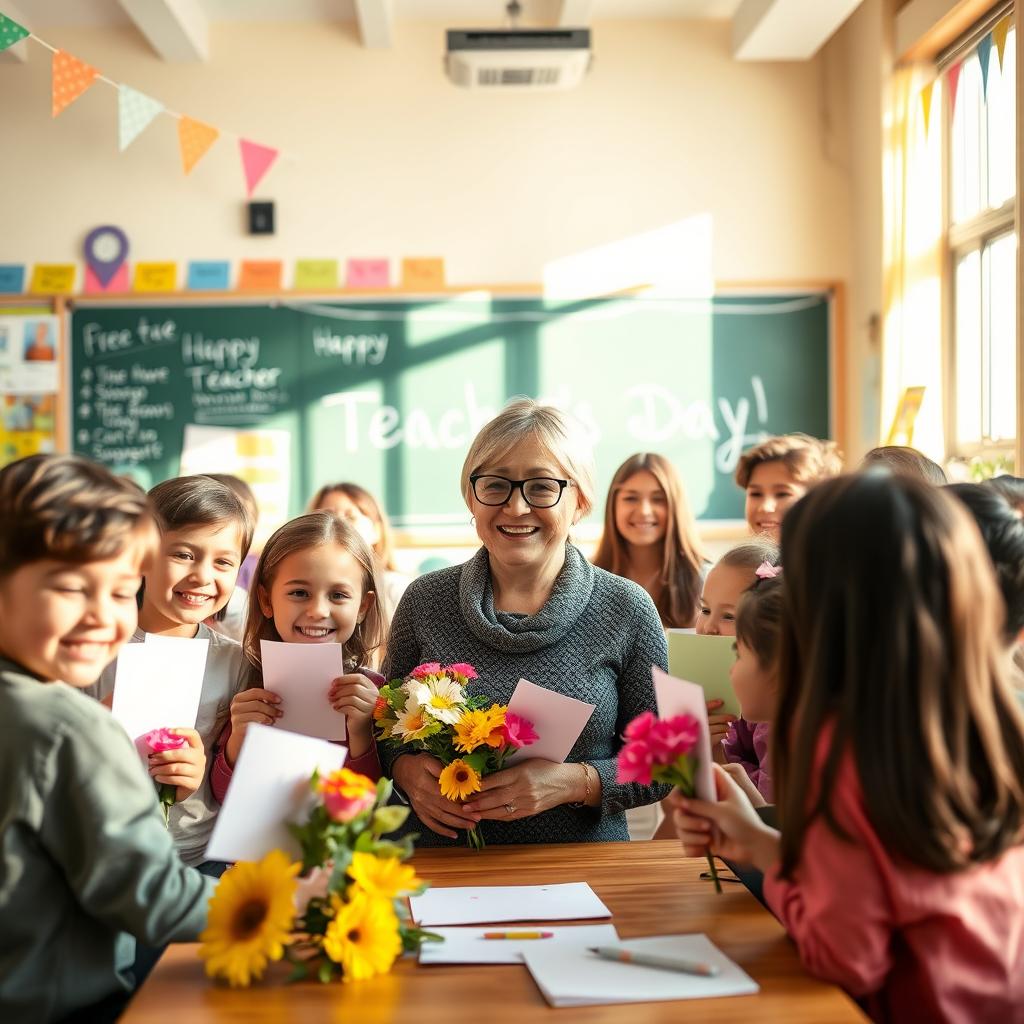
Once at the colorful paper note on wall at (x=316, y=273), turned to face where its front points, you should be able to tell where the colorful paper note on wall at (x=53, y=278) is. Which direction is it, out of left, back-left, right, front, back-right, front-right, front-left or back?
right

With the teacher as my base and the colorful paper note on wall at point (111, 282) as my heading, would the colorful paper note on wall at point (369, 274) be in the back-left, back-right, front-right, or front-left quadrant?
front-right

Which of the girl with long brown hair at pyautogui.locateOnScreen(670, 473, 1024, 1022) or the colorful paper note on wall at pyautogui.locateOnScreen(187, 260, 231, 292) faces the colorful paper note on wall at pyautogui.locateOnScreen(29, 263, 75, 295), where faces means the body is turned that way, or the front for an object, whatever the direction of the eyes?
the girl with long brown hair

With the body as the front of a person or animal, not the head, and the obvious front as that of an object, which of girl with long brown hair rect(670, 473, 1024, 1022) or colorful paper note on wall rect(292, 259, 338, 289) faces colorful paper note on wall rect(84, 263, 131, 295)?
the girl with long brown hair

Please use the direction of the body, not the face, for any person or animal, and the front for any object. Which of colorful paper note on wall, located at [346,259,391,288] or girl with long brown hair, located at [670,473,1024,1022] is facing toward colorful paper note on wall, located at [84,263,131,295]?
the girl with long brown hair

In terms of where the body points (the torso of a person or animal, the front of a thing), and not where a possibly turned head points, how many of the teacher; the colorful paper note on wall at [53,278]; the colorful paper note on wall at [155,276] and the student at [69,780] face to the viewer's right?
1

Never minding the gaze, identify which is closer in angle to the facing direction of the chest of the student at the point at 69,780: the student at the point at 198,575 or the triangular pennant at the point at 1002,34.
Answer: the triangular pennant

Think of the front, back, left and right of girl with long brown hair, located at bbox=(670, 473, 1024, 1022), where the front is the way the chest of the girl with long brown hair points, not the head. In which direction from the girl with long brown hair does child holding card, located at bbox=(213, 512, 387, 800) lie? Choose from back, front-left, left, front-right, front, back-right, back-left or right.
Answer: front

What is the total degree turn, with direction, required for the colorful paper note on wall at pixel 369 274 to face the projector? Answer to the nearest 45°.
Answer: approximately 45° to its left

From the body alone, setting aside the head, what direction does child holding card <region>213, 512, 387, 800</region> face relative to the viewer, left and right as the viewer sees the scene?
facing the viewer

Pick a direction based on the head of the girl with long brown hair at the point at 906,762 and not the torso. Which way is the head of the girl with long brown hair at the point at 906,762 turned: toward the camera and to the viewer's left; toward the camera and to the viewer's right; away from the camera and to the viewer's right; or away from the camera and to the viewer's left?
away from the camera and to the viewer's left

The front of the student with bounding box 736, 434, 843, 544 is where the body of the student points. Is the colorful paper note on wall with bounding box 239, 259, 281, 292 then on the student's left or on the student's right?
on the student's right

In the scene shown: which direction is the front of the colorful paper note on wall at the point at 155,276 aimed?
toward the camera

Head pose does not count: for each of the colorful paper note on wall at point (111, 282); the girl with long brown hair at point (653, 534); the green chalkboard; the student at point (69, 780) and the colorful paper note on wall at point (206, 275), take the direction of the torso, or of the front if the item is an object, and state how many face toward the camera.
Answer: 4

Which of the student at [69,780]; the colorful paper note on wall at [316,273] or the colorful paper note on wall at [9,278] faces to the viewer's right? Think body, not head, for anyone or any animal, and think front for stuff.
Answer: the student

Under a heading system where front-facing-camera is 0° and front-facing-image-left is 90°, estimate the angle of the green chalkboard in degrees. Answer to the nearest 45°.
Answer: approximately 0°
